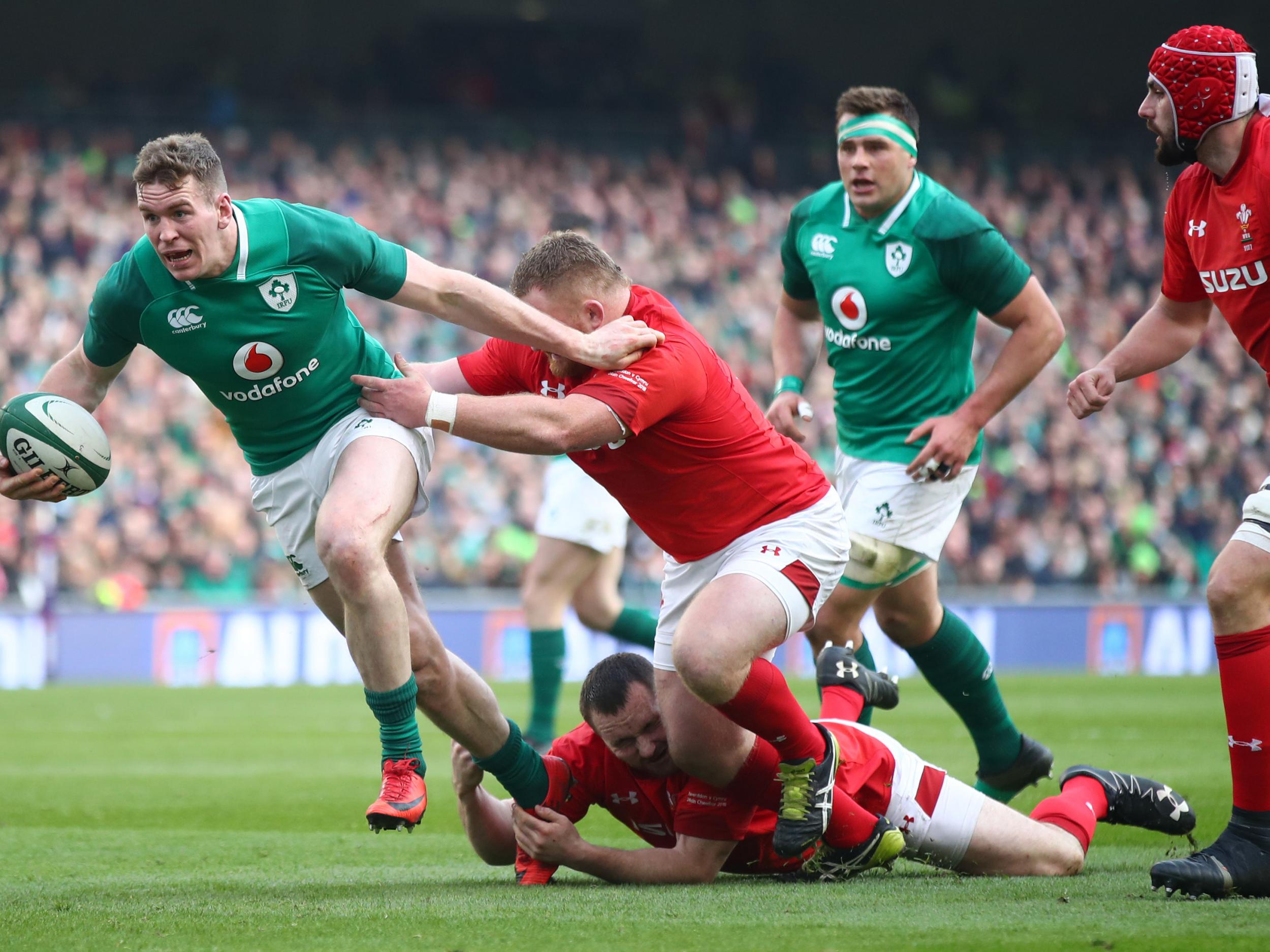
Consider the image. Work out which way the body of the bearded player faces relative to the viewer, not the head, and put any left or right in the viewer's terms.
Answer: facing the viewer and to the left of the viewer

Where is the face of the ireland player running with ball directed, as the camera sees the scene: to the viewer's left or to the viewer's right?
to the viewer's left

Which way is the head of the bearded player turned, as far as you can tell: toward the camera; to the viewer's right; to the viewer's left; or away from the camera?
to the viewer's left

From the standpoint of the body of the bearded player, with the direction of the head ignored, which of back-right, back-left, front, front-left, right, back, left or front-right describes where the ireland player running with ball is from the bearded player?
front-right
